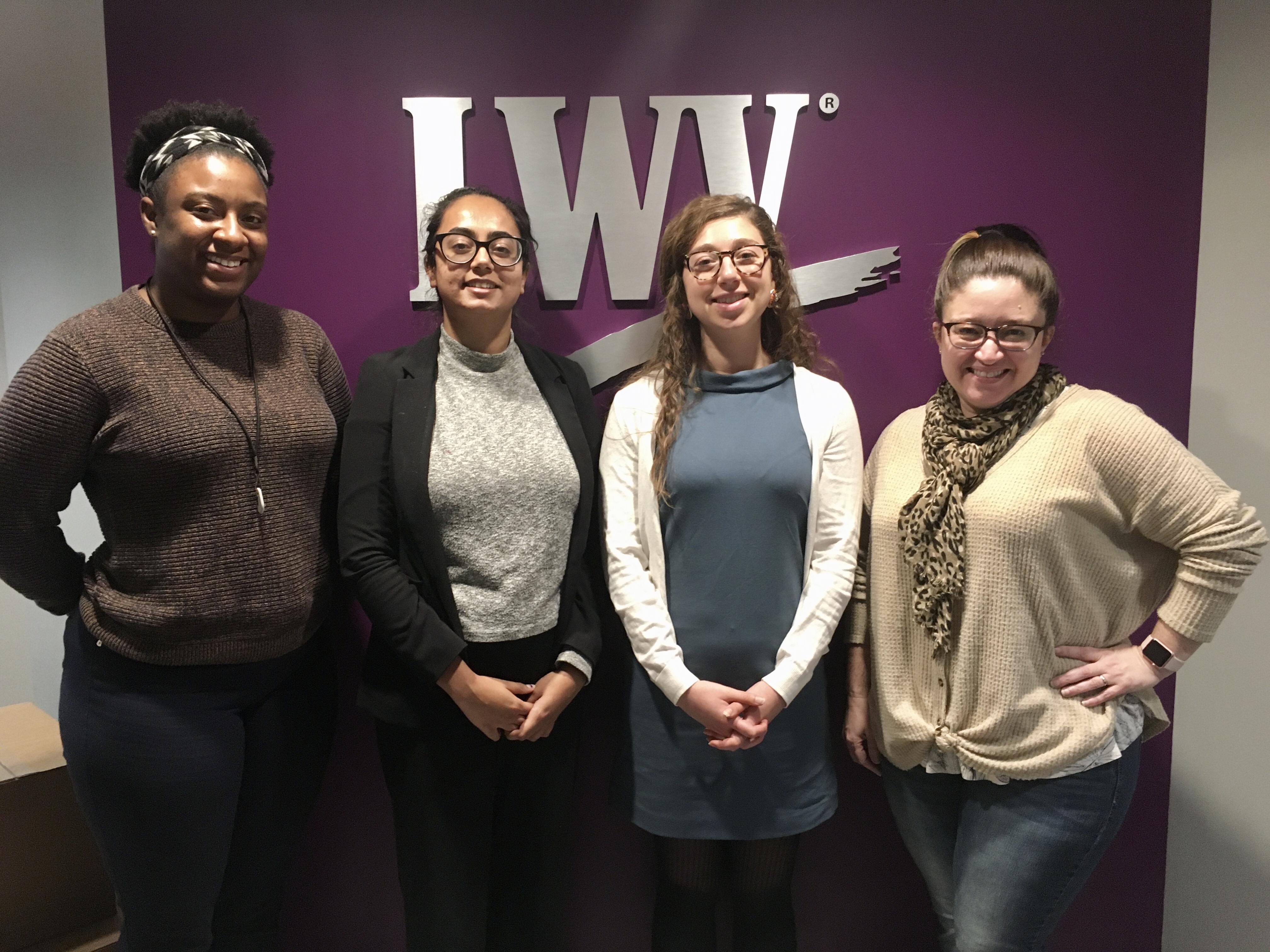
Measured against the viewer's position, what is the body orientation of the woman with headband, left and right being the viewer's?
facing the viewer and to the right of the viewer

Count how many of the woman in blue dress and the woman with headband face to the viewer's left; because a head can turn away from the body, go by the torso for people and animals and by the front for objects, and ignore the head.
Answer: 0

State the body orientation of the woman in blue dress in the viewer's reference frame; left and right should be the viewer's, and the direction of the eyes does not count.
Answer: facing the viewer

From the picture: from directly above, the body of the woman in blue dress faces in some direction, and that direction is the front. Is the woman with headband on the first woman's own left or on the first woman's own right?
on the first woman's own right

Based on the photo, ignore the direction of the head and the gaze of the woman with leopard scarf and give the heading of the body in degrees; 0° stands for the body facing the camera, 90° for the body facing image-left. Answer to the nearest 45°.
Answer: approximately 45°

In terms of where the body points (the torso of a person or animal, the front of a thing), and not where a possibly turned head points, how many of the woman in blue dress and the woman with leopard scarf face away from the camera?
0

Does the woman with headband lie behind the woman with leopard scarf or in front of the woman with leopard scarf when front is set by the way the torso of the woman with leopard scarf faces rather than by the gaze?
in front
